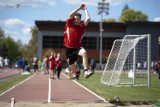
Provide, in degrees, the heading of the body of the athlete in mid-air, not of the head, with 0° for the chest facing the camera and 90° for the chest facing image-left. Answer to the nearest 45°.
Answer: approximately 315°
